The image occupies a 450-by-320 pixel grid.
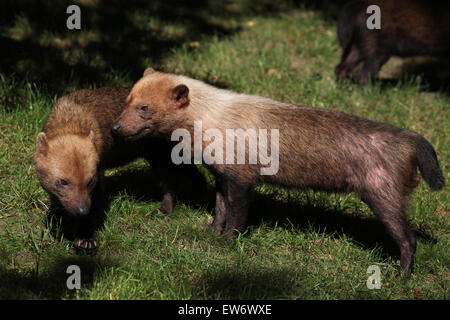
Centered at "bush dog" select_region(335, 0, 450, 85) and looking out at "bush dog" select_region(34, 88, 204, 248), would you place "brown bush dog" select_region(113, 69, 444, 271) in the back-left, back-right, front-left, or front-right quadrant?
front-left

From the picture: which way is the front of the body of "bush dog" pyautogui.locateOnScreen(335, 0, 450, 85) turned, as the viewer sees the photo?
to the viewer's right

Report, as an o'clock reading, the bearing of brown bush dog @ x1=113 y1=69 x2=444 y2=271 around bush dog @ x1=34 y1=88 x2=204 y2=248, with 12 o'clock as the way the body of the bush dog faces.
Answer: The brown bush dog is roughly at 8 o'clock from the bush dog.

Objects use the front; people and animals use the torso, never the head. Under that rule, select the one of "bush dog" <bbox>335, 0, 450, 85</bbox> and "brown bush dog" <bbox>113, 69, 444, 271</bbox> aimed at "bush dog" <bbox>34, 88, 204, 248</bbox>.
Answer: the brown bush dog

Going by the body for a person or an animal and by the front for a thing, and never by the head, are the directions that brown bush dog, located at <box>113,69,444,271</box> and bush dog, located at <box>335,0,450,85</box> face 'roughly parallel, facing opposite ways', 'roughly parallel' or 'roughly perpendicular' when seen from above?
roughly parallel, facing opposite ways

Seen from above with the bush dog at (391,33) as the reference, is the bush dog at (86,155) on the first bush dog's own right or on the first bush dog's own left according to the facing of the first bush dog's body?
on the first bush dog's own right

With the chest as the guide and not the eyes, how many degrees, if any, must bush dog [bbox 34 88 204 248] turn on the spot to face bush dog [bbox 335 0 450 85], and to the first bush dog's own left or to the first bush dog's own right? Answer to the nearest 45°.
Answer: approximately 180°

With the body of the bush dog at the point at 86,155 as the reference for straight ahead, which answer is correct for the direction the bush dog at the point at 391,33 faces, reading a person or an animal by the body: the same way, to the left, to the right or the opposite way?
to the left

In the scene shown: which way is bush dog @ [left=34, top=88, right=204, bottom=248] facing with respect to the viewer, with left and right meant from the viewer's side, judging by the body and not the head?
facing the viewer and to the left of the viewer

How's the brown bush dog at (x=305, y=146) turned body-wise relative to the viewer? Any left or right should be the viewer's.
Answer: facing to the left of the viewer

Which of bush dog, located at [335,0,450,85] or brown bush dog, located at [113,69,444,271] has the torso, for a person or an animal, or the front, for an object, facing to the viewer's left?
the brown bush dog

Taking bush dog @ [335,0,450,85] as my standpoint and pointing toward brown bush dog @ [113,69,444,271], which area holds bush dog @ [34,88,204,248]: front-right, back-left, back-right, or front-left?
front-right

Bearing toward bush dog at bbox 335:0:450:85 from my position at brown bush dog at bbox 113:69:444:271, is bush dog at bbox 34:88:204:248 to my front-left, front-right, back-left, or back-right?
back-left
